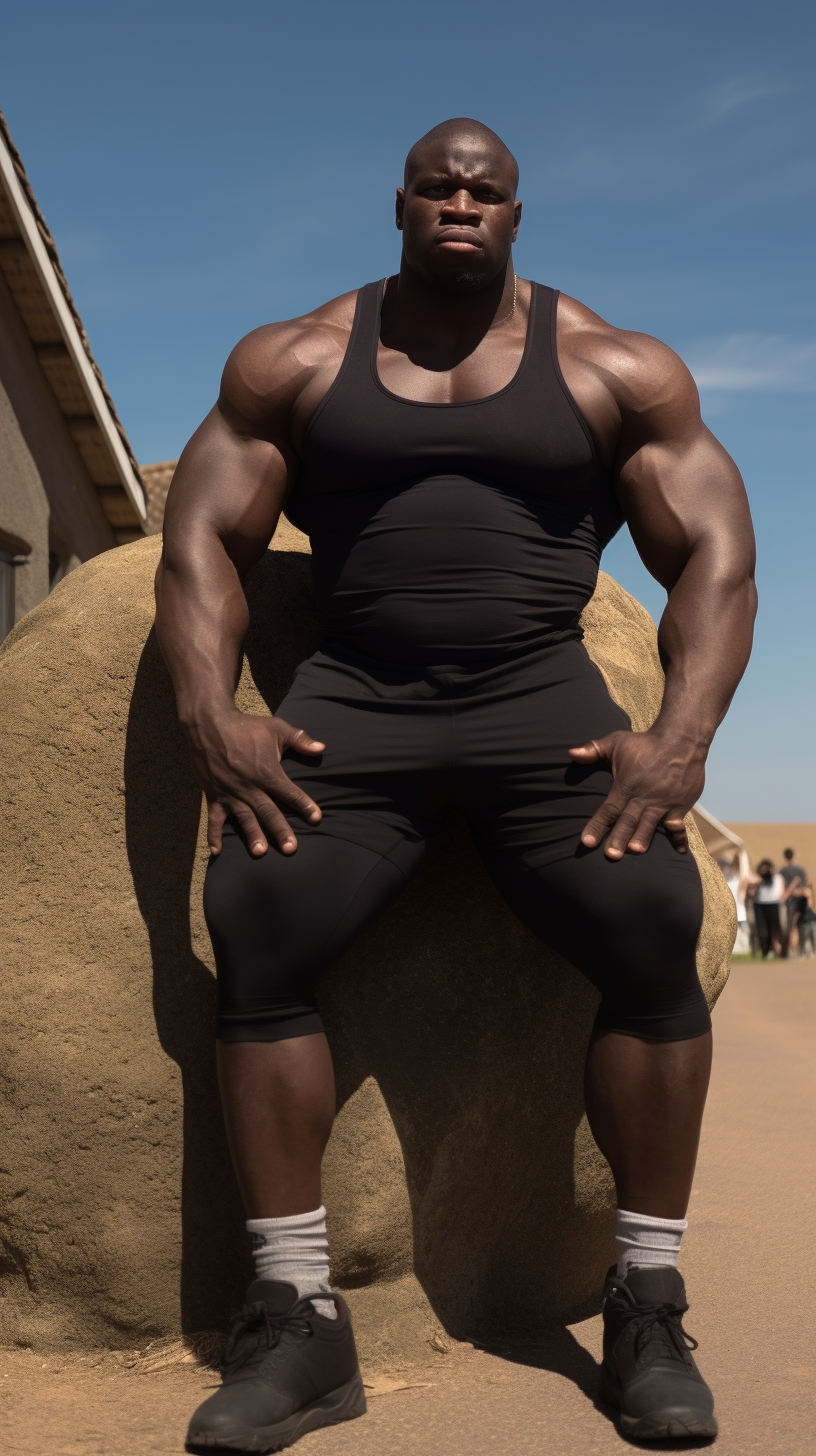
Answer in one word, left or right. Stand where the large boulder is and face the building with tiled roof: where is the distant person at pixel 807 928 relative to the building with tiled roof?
right

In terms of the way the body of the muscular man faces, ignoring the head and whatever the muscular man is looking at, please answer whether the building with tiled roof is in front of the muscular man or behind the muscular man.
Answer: behind

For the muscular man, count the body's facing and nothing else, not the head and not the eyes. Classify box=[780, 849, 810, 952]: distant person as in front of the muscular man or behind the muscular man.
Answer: behind

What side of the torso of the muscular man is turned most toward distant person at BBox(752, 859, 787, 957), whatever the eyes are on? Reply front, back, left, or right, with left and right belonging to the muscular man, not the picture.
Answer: back

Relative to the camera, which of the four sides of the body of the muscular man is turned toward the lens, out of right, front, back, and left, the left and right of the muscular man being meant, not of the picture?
front
